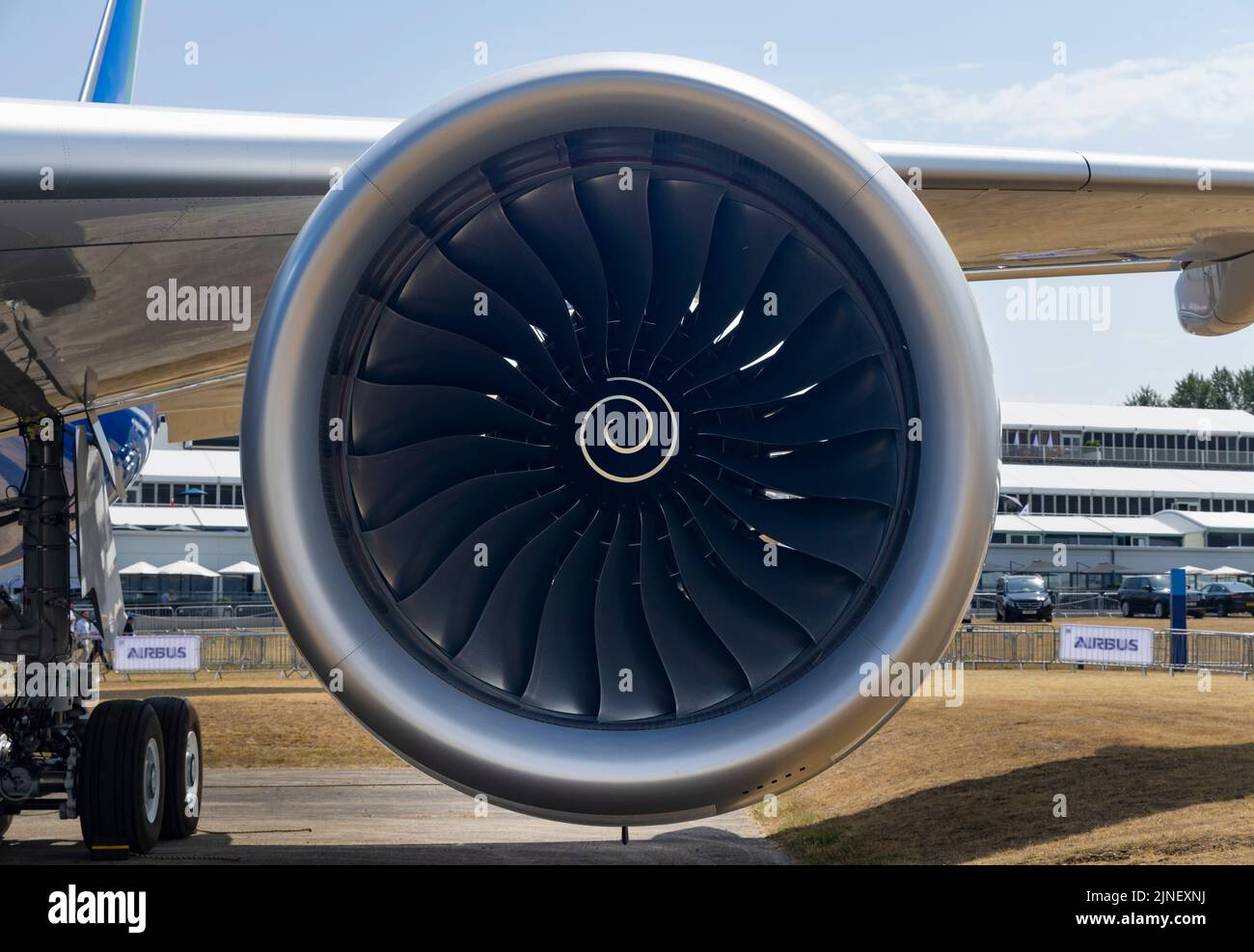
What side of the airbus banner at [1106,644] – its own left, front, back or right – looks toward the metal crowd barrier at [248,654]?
right

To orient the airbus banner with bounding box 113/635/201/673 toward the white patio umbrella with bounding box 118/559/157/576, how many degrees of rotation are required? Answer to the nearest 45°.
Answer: approximately 180°

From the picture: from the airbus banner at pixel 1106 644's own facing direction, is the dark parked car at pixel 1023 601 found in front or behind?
behind

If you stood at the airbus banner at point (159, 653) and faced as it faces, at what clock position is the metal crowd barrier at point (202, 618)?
The metal crowd barrier is roughly at 6 o'clock from the airbus banner.

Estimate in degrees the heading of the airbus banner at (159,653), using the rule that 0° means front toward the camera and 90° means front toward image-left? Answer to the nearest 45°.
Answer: approximately 0°

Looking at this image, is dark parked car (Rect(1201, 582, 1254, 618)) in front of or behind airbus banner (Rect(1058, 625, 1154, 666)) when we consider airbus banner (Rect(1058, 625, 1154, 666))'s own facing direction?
behind

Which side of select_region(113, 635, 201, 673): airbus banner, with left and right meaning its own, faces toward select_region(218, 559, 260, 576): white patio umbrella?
back

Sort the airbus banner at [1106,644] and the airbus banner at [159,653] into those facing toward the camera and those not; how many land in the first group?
2

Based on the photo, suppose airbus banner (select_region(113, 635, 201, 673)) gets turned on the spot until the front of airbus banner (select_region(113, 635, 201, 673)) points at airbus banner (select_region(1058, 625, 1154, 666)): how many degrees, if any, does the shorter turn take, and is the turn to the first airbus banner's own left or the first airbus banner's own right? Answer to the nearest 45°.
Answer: approximately 45° to the first airbus banner's own left

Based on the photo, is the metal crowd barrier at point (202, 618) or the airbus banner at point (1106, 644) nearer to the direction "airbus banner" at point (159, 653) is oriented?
the airbus banner

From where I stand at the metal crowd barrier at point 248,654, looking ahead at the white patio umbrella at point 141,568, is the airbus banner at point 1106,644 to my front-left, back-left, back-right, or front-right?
back-right

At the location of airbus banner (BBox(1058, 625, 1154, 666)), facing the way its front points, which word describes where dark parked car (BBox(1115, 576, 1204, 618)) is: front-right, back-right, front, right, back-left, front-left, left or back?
back
